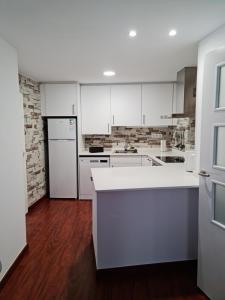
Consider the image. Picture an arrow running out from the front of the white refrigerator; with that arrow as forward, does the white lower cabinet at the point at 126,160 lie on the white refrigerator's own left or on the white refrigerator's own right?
on the white refrigerator's own left

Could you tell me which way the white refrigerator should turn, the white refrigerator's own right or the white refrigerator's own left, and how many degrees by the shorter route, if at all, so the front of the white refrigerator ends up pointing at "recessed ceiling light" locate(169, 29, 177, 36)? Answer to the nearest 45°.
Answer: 0° — it already faces it

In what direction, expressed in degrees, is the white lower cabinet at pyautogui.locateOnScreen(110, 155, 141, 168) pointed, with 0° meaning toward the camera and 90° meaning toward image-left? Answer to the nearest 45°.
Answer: approximately 0°

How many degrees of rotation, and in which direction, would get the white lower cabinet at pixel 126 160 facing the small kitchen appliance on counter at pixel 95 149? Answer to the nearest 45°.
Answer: approximately 90° to its right

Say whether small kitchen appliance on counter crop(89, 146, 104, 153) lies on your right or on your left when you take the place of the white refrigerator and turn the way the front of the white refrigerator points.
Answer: on your left

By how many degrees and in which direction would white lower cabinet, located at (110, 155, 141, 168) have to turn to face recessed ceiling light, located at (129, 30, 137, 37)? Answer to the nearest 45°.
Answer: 0° — it already faces it

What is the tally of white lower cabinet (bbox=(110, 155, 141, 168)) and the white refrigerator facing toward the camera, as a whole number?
2
